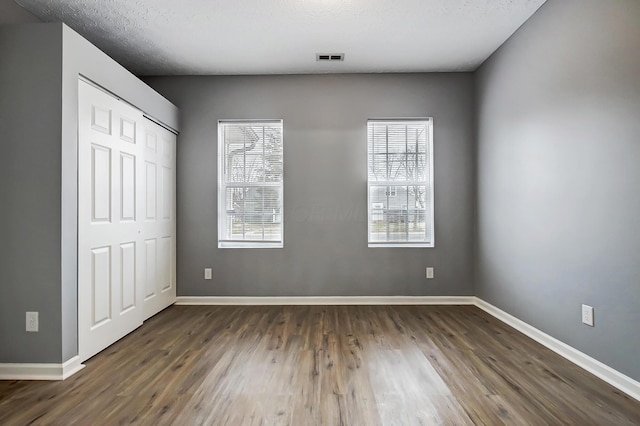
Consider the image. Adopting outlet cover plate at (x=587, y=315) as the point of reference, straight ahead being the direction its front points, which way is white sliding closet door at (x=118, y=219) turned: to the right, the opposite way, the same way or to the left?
the opposite way

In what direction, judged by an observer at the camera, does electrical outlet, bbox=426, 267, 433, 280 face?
facing the viewer

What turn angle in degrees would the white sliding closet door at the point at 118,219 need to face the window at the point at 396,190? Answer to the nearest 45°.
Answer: approximately 45° to its left

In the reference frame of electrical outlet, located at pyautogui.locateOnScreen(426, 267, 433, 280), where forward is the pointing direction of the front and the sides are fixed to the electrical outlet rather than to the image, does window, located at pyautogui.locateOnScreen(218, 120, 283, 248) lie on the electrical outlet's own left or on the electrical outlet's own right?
on the electrical outlet's own right

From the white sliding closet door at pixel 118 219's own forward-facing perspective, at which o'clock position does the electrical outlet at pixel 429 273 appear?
The electrical outlet is roughly at 11 o'clock from the white sliding closet door.

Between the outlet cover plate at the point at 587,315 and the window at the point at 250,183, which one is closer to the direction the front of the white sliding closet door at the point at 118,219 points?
the outlet cover plate

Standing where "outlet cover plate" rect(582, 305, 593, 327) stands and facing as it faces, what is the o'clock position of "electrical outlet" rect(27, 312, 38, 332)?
The electrical outlet is roughly at 12 o'clock from the outlet cover plate.

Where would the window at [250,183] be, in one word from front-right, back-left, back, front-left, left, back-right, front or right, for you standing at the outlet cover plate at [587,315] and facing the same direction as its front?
front-right

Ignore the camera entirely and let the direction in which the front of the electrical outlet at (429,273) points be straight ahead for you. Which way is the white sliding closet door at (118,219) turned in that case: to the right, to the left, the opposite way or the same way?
to the left

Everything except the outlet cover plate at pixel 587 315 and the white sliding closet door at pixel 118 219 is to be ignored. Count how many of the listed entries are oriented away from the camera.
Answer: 0

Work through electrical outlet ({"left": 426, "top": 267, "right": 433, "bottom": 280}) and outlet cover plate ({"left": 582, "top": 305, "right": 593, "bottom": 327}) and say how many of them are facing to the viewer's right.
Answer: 0

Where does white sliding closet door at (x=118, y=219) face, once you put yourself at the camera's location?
facing the viewer and to the right of the viewer

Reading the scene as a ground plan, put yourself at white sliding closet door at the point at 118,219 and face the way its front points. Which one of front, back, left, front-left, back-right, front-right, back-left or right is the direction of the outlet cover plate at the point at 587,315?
front

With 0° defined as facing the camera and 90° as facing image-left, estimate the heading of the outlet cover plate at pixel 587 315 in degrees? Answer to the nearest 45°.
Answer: approximately 45°

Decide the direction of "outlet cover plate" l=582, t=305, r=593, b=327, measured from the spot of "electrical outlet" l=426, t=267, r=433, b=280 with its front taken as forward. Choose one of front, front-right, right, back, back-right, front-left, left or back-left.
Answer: front-left
